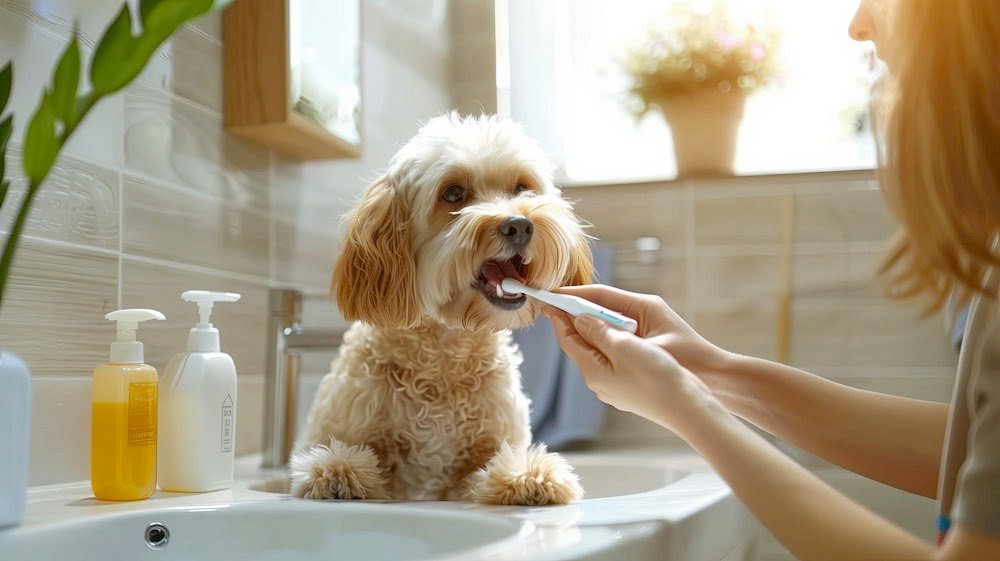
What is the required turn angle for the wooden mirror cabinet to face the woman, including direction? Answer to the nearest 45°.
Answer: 0° — it already faces them

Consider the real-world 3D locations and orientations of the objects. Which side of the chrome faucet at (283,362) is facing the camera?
right

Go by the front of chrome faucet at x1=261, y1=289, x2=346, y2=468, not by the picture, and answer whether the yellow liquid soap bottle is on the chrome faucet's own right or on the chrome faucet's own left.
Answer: on the chrome faucet's own right

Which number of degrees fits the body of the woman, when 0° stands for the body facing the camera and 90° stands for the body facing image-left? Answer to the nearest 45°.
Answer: approximately 90°

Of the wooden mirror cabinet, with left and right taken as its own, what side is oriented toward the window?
left

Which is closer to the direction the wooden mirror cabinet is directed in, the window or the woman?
the woman

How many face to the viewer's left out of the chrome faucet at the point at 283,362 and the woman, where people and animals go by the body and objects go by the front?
1

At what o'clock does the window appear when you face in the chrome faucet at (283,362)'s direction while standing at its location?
The window is roughly at 11 o'clock from the chrome faucet.

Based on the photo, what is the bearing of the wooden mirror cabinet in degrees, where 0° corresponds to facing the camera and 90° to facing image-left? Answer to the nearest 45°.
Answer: approximately 315°

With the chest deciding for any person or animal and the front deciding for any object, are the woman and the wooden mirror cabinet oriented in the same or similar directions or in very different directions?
very different directions
